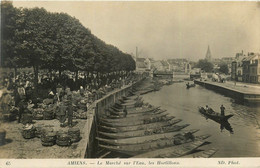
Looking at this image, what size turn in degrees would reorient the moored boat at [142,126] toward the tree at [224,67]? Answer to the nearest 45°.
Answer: approximately 45° to its left

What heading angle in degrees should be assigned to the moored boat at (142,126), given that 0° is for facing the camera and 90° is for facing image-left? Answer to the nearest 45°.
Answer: approximately 270°

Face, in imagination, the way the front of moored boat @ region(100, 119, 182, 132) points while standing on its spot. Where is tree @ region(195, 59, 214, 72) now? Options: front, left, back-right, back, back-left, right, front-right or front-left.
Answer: front-left

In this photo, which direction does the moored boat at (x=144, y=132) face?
to the viewer's right

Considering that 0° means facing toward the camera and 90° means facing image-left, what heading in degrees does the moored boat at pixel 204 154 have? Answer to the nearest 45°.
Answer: approximately 270°

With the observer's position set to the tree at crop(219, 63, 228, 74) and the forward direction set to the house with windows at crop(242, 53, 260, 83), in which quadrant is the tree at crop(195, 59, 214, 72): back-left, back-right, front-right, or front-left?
back-right

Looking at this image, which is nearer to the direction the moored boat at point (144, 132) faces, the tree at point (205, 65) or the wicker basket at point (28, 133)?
the tree
